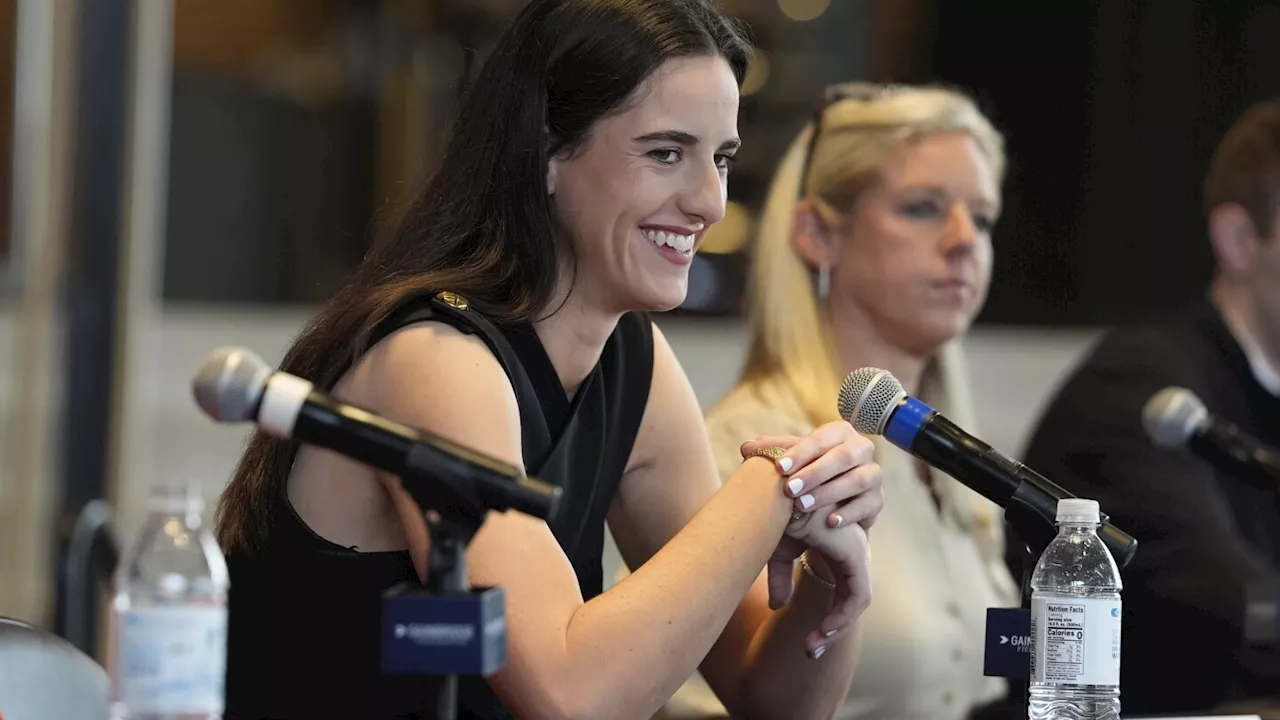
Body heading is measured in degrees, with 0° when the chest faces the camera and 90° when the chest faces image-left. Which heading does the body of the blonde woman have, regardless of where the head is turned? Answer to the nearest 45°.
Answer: approximately 315°

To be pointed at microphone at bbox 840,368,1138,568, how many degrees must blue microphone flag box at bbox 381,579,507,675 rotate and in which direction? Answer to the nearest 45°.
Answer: approximately 135° to its left

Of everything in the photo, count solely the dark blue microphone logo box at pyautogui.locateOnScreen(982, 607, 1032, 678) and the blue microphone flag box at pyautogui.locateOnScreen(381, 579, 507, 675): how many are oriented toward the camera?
2

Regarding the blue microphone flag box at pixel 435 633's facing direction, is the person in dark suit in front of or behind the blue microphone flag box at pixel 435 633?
behind

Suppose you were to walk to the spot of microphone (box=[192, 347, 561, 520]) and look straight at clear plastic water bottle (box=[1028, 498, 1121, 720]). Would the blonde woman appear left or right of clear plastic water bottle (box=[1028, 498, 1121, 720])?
left

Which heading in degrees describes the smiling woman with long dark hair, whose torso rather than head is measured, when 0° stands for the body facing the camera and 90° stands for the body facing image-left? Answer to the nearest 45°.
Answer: approximately 315°

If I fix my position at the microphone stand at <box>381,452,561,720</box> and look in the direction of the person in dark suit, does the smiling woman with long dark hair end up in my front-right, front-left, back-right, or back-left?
front-left

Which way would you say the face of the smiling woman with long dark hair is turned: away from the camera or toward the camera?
toward the camera

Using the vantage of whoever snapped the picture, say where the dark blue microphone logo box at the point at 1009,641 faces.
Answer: facing the viewer

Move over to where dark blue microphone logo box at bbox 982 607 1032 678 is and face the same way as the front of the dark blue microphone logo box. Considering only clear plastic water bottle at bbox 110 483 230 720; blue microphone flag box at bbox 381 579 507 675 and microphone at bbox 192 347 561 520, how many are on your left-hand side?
0

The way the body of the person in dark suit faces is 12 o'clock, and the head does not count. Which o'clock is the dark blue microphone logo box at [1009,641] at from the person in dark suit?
The dark blue microphone logo box is roughly at 2 o'clock from the person in dark suit.

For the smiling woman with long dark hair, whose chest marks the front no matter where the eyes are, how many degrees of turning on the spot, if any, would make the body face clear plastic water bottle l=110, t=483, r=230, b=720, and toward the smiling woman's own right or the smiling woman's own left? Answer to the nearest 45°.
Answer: approximately 90° to the smiling woman's own right

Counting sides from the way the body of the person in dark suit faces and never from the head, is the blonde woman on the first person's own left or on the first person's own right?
on the first person's own right

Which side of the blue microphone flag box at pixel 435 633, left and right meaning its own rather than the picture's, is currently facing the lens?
front
